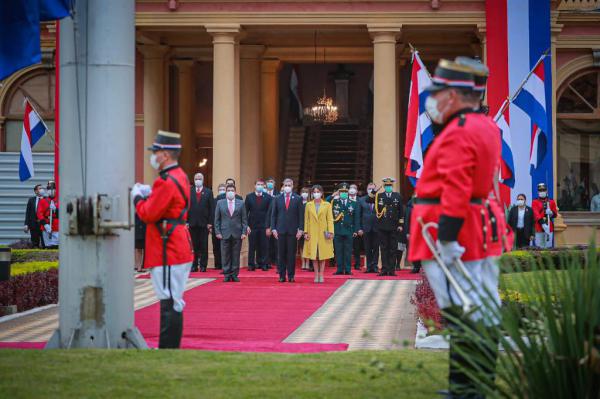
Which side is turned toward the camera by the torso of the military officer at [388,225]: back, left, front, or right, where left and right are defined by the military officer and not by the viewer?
front

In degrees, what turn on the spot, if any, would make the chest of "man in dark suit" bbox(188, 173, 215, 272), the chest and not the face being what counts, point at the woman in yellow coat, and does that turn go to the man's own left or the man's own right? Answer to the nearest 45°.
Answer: approximately 45° to the man's own left

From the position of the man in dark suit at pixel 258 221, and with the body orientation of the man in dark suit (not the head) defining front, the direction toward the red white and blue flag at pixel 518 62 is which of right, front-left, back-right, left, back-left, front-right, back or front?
left

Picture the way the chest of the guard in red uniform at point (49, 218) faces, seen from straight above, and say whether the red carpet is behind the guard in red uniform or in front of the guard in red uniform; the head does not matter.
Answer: in front

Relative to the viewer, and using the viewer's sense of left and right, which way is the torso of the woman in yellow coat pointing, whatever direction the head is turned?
facing the viewer

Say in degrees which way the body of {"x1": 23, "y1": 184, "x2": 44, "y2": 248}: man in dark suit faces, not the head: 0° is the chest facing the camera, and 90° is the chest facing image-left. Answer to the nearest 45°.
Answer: approximately 315°

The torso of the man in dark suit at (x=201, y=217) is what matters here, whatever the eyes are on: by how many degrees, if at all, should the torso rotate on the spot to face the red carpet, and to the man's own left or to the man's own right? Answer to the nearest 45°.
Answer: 0° — they already face it

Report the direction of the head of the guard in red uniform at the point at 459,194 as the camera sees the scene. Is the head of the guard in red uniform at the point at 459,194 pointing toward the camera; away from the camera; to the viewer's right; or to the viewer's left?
to the viewer's left

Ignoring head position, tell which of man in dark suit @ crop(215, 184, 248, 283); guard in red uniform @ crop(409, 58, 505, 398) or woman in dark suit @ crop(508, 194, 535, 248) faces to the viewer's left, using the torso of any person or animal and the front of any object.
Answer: the guard in red uniform

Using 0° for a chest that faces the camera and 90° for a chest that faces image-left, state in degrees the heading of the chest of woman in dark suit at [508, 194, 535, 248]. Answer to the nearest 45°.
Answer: approximately 0°
